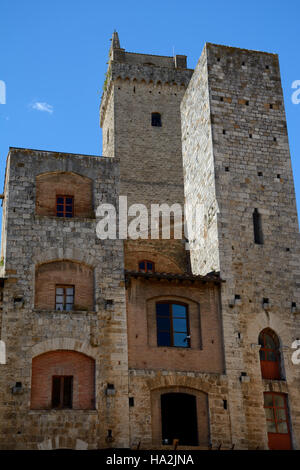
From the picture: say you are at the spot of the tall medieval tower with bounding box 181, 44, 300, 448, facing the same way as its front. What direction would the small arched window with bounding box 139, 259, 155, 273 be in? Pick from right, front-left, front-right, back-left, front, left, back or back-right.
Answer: back-right

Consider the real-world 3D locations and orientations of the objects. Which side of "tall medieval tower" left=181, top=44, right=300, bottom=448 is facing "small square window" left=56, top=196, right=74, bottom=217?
right

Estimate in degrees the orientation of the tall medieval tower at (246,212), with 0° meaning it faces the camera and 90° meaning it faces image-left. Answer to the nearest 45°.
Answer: approximately 0°
